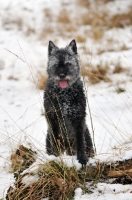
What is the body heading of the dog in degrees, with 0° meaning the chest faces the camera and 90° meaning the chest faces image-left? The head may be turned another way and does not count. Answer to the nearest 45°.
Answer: approximately 0°
